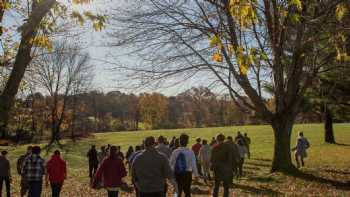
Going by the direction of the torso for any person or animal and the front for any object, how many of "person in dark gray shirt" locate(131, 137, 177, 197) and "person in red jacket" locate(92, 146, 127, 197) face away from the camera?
2

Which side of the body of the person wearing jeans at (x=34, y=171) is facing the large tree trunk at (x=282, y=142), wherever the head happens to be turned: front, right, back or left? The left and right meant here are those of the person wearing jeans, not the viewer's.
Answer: right

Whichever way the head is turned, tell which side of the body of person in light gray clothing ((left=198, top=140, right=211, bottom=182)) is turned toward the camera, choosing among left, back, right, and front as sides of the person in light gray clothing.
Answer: back

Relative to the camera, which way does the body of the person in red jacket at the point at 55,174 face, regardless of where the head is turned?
away from the camera

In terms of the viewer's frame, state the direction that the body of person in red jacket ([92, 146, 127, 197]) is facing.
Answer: away from the camera

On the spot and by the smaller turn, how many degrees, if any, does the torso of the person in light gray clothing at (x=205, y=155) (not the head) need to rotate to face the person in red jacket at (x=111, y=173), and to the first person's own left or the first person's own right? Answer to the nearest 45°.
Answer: approximately 180°

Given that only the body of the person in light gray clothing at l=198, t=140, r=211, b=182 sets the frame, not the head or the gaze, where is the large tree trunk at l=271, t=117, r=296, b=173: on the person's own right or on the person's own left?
on the person's own right

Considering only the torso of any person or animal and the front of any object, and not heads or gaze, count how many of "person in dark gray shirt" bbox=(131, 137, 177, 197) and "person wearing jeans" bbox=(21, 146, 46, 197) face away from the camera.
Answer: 2

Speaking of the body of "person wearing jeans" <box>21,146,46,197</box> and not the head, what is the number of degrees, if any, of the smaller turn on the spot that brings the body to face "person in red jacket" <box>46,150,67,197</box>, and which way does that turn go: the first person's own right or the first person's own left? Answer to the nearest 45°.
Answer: approximately 45° to the first person's own right

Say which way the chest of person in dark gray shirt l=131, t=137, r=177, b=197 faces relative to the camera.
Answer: away from the camera

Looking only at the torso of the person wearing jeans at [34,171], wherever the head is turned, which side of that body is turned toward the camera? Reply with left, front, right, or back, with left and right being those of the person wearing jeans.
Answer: back

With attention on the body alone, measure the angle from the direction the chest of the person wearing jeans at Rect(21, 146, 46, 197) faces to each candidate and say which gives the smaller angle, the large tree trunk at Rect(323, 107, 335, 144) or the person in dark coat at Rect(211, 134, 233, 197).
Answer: the large tree trunk
